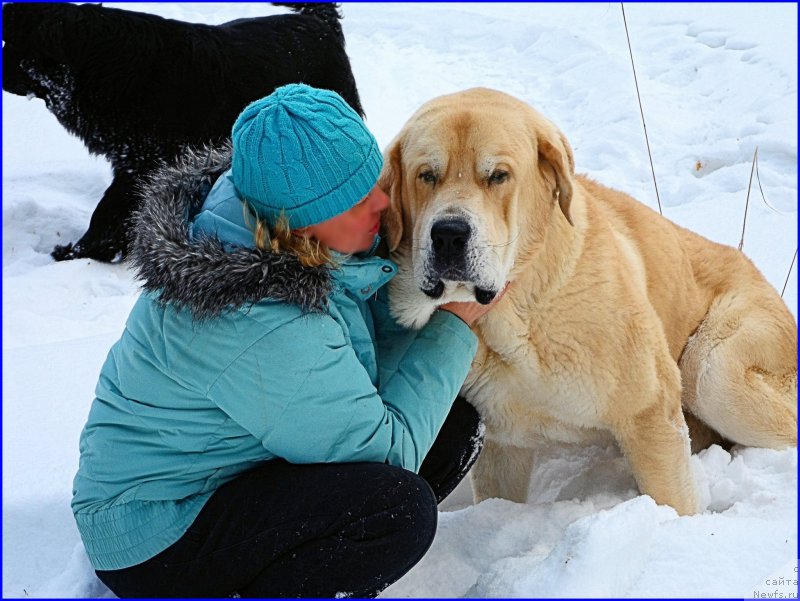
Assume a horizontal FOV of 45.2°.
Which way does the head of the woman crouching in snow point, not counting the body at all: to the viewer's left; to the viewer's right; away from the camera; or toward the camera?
to the viewer's right

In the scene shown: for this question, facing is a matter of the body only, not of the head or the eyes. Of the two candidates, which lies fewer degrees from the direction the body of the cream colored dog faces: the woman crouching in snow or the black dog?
the woman crouching in snow

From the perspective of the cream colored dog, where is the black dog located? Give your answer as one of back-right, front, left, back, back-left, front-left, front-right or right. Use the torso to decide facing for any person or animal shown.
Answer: right

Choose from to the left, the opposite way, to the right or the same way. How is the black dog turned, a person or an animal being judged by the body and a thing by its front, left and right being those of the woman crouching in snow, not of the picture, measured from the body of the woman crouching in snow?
the opposite way

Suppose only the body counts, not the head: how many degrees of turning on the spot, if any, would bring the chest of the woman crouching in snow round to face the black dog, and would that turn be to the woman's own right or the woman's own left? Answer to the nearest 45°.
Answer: approximately 90° to the woman's own left

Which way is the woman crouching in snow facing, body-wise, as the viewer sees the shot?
to the viewer's right

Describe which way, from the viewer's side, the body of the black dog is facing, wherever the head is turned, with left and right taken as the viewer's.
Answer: facing to the left of the viewer

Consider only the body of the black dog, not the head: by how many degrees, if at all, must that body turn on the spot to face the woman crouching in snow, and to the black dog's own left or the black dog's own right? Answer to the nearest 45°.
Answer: approximately 90° to the black dog's own left

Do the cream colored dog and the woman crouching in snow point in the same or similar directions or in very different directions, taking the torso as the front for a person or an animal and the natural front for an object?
very different directions
